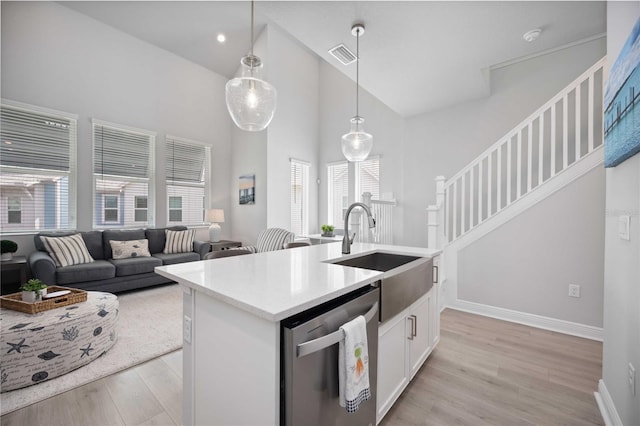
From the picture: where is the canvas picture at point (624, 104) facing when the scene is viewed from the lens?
facing to the left of the viewer

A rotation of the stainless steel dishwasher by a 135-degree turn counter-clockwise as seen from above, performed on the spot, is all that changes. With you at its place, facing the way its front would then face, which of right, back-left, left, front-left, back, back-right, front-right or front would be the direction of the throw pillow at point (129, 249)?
front-left

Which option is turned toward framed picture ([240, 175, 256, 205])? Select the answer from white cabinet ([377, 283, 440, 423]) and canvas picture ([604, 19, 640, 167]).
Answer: canvas picture ([604, 19, 640, 167])

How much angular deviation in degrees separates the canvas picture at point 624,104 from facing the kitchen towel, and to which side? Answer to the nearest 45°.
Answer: approximately 45° to its left

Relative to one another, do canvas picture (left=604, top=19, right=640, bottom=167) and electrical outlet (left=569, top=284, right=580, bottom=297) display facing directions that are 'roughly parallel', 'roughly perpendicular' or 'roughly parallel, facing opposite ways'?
roughly perpendicular

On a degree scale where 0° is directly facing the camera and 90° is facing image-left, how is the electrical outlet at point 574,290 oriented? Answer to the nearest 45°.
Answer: approximately 0°
